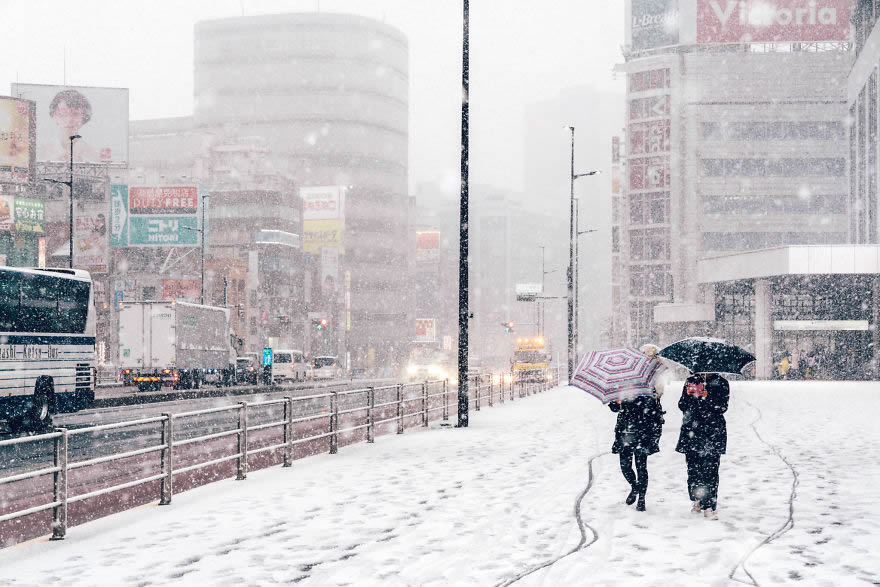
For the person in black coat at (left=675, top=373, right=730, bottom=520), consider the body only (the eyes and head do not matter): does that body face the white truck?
no

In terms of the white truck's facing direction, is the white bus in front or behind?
behind

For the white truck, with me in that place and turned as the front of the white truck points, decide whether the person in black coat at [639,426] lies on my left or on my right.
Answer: on my right

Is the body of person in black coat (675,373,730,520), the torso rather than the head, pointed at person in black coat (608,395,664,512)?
no

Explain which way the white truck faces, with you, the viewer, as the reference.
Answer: facing away from the viewer and to the right of the viewer

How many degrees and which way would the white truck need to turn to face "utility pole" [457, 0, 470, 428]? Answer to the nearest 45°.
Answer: approximately 135° to its right
